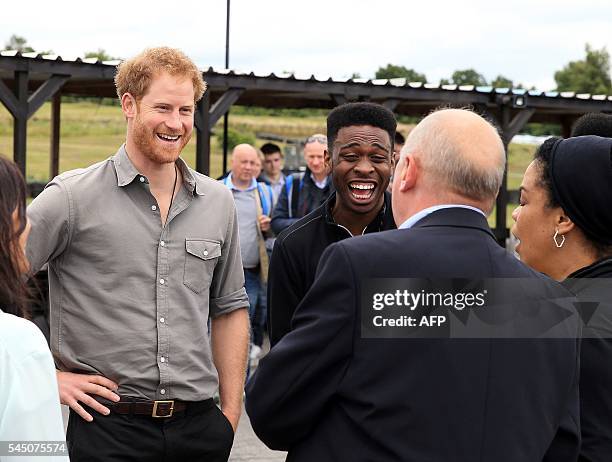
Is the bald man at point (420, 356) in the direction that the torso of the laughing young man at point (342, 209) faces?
yes

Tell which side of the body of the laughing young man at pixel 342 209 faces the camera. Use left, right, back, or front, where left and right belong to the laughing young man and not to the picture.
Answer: front

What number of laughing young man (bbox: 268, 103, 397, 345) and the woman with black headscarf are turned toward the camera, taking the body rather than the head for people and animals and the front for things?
1

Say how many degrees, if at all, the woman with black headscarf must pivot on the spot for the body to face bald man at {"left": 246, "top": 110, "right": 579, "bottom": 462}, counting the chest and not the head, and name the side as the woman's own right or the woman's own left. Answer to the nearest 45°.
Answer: approximately 45° to the woman's own left

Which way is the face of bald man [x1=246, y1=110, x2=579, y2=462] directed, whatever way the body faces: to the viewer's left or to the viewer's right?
to the viewer's left

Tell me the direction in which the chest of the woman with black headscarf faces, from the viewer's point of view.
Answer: to the viewer's left

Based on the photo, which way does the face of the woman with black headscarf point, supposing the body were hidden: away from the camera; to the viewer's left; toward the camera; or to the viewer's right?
to the viewer's left

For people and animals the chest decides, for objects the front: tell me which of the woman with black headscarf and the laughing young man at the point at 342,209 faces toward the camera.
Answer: the laughing young man

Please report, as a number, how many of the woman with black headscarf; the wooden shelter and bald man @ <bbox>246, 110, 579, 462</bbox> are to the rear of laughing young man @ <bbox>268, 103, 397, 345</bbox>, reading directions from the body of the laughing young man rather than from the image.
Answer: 1

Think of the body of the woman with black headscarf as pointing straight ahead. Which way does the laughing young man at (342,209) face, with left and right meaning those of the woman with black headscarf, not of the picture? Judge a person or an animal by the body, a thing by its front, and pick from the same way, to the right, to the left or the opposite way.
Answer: to the left

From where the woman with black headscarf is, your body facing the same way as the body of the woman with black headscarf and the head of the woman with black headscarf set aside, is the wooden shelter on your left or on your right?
on your right

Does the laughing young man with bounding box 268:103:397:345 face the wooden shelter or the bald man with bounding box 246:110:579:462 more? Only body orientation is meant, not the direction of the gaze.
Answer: the bald man
